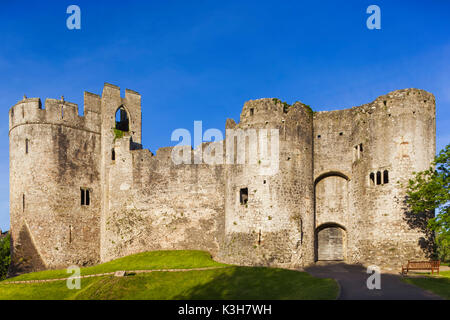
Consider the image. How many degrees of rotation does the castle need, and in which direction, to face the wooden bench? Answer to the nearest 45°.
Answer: approximately 45° to its left

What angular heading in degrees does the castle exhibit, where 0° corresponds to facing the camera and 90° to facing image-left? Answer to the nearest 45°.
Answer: approximately 0°

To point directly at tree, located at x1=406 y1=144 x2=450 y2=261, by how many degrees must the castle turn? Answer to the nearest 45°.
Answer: approximately 45° to its left
